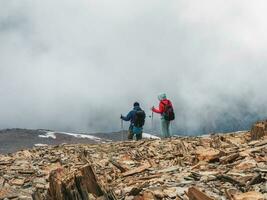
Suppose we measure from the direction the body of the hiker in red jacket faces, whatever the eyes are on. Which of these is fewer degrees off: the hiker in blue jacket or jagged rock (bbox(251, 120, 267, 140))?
the hiker in blue jacket

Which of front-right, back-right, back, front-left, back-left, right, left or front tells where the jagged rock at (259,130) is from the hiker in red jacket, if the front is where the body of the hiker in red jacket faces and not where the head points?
back

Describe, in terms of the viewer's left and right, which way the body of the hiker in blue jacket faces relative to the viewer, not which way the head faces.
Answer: facing away from the viewer and to the left of the viewer

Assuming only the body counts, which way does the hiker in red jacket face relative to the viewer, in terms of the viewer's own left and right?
facing away from the viewer and to the left of the viewer

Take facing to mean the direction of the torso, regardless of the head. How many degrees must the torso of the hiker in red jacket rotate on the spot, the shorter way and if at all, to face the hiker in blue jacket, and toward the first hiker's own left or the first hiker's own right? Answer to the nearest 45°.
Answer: approximately 45° to the first hiker's own left
